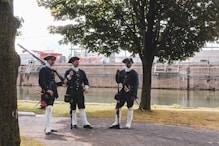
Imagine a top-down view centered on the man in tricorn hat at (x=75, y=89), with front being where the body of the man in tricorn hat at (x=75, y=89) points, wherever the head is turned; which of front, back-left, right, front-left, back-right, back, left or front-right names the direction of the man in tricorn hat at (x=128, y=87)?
left

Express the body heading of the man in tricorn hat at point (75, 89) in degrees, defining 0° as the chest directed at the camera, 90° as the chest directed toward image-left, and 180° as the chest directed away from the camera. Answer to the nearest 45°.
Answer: approximately 0°

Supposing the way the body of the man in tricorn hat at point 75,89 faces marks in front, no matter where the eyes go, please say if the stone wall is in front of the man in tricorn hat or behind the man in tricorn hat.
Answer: behind

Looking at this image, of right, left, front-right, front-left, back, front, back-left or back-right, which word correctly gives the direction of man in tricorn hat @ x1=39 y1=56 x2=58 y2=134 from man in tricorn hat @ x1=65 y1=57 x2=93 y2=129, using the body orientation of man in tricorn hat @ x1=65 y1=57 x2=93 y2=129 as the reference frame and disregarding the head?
front-right

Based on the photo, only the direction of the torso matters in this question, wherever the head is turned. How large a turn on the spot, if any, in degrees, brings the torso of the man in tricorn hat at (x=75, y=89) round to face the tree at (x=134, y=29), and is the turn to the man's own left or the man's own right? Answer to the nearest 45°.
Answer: approximately 135° to the man's own left
